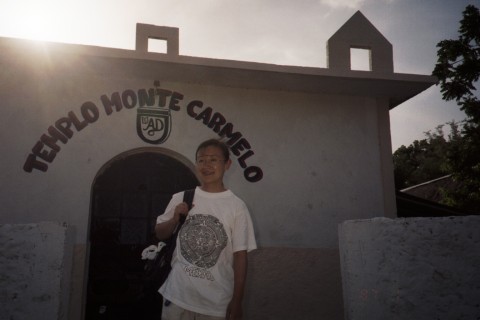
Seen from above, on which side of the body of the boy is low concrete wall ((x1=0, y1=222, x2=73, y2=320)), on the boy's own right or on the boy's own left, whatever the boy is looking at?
on the boy's own right

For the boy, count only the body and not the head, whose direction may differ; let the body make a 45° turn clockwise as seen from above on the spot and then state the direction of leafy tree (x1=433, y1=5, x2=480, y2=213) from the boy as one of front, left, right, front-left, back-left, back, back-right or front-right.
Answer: back-right

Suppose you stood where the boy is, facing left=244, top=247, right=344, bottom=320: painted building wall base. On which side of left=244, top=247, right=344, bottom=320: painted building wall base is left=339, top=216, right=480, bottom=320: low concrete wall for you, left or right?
right

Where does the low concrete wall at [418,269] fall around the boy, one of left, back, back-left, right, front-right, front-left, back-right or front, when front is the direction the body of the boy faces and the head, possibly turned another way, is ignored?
back-left

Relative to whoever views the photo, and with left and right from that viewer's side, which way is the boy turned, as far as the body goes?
facing the viewer and to the left of the viewer
